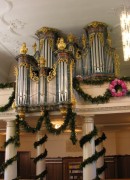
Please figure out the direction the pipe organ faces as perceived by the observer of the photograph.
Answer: facing the viewer and to the left of the viewer

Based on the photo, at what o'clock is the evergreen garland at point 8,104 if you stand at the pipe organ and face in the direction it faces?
The evergreen garland is roughly at 2 o'clock from the pipe organ.
